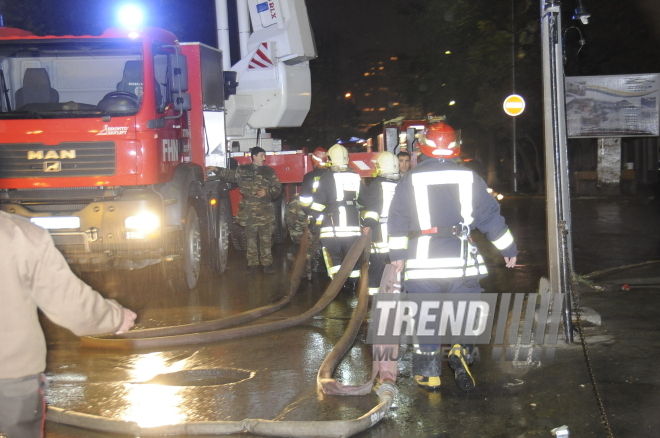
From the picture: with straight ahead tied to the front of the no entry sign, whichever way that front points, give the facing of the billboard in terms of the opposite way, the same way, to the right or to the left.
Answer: the same way

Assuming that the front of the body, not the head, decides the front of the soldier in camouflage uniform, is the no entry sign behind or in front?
behind

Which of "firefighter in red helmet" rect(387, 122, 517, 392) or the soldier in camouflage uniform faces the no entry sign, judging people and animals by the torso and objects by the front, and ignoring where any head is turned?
the firefighter in red helmet

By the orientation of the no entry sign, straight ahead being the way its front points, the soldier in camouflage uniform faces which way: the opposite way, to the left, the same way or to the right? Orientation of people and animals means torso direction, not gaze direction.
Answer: the same way

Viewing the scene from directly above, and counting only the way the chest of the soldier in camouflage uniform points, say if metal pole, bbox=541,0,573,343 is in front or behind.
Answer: in front

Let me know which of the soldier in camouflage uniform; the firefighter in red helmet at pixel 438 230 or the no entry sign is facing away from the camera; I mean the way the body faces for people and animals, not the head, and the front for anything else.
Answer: the firefighter in red helmet

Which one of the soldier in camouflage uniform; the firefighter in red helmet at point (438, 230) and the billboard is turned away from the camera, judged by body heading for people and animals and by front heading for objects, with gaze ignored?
the firefighter in red helmet

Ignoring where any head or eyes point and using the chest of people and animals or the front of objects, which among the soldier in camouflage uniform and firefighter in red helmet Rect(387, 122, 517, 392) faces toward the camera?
the soldier in camouflage uniform

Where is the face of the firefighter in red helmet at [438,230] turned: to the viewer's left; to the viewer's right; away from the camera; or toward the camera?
away from the camera

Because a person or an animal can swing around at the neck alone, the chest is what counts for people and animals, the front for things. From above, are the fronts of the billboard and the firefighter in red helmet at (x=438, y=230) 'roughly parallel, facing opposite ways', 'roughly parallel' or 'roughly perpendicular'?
roughly parallel, facing opposite ways

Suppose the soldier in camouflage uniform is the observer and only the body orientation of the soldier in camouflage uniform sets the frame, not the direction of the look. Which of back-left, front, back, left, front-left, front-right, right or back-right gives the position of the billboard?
back-left

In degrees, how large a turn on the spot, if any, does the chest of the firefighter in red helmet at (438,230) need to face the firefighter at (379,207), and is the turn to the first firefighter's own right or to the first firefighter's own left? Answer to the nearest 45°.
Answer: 0° — they already face them

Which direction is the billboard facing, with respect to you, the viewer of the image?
facing the viewer

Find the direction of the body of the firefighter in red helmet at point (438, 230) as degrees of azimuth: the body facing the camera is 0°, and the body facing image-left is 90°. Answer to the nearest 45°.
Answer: approximately 180°

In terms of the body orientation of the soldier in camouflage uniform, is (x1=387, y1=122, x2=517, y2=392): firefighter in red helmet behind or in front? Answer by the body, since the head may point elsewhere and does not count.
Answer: in front

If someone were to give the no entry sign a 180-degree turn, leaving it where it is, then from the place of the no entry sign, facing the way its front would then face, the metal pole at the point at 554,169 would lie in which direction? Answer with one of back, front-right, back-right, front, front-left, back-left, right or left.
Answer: back

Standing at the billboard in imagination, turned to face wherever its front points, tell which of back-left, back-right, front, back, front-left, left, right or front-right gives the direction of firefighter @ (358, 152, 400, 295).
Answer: front

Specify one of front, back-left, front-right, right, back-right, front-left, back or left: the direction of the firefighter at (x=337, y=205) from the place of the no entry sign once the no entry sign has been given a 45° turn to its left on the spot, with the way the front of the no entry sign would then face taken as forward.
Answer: front-right

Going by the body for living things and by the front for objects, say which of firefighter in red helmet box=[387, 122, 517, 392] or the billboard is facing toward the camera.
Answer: the billboard

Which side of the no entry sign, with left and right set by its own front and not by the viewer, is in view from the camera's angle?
front
